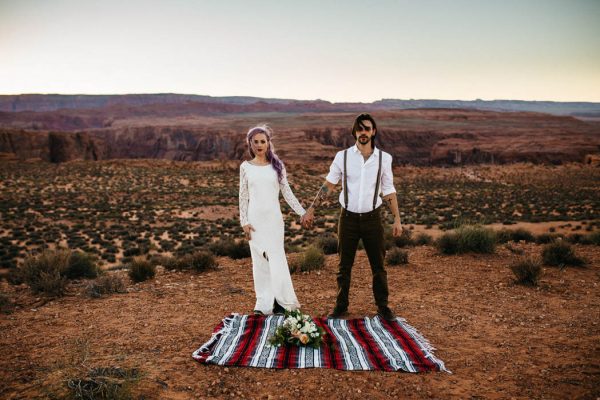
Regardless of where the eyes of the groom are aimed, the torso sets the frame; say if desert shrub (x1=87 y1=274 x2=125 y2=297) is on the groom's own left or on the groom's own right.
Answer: on the groom's own right

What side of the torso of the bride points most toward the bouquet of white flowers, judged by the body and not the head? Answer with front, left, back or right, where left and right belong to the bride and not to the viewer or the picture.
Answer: front

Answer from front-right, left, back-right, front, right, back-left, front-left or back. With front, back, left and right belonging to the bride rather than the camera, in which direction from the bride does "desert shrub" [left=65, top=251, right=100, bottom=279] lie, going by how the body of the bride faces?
back-right

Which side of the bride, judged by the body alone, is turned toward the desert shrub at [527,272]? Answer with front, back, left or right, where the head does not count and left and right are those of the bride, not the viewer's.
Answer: left

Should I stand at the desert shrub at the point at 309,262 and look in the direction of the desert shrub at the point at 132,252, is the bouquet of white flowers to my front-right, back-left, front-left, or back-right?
back-left
